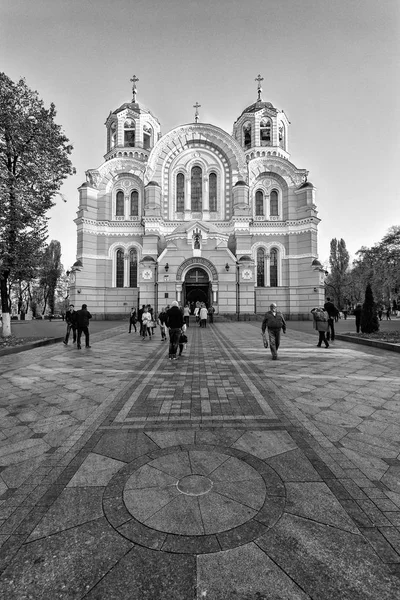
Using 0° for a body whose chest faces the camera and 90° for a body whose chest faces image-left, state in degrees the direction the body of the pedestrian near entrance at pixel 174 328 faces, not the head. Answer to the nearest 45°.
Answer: approximately 180°

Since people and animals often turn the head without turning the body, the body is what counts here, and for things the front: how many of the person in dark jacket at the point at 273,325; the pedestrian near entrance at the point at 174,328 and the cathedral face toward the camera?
2

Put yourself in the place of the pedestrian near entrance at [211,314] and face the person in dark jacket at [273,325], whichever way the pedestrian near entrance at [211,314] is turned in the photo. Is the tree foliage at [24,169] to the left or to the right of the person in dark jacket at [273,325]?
right

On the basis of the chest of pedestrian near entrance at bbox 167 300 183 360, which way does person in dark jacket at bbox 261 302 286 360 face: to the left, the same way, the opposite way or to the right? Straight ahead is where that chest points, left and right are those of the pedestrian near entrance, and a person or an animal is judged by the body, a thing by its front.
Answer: the opposite way

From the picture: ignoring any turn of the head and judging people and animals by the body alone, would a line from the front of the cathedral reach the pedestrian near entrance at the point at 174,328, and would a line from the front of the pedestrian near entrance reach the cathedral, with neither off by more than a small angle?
yes

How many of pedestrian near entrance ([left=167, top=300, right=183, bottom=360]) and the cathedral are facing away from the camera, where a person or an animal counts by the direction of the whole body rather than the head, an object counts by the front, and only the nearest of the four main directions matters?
1

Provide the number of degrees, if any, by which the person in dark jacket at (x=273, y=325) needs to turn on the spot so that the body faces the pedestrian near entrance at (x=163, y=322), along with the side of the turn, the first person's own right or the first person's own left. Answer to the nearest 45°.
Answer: approximately 135° to the first person's own right

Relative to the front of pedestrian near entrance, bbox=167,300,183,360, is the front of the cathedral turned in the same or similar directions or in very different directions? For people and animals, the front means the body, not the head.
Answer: very different directions

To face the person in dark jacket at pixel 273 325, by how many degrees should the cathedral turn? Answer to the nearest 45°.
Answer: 0° — it already faces them

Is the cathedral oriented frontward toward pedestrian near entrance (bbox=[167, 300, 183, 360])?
yes

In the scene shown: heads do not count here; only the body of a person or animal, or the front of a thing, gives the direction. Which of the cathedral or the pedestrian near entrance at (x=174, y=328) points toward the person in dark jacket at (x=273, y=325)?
the cathedral

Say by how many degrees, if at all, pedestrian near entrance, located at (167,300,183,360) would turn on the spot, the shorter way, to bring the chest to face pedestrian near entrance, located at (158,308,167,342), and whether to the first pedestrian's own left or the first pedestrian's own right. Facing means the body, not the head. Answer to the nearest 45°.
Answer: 0° — they already face them

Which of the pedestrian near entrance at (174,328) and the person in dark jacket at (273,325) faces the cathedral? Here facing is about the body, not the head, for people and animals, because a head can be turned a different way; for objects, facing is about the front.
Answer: the pedestrian near entrance
